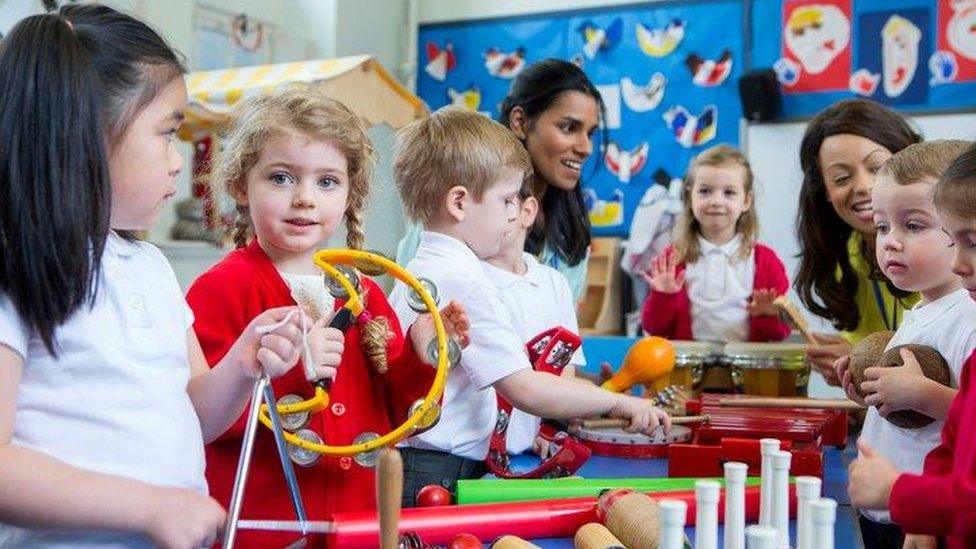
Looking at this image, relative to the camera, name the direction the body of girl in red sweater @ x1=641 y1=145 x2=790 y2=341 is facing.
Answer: toward the camera

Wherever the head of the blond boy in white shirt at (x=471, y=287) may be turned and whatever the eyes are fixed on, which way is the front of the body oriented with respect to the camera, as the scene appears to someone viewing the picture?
to the viewer's right

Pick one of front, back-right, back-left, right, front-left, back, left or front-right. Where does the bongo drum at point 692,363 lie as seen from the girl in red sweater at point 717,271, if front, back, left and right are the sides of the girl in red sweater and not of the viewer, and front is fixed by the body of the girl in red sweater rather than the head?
front

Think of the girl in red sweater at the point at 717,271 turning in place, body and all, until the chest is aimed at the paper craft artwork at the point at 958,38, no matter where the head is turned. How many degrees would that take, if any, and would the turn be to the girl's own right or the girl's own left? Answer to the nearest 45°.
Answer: approximately 135° to the girl's own left

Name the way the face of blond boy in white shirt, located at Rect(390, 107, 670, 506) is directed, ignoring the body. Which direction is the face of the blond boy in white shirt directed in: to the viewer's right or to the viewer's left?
to the viewer's right

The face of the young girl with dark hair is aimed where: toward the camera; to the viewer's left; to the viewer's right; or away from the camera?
to the viewer's right

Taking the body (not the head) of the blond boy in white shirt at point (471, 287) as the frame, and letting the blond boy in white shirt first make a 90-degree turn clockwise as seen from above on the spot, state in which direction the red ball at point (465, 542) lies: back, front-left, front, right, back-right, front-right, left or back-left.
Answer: front

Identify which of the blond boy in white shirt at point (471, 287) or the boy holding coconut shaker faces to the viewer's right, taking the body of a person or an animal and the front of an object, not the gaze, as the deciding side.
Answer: the blond boy in white shirt

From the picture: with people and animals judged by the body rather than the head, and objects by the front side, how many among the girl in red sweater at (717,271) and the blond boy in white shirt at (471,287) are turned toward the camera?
1

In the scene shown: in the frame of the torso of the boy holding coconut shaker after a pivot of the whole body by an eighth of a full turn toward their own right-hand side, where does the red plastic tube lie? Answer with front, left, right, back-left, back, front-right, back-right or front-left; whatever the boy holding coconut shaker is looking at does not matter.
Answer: front-left

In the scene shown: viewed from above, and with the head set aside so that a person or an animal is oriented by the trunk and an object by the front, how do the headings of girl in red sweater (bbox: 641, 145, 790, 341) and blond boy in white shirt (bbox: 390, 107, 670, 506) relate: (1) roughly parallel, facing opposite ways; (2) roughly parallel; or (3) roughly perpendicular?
roughly perpendicular

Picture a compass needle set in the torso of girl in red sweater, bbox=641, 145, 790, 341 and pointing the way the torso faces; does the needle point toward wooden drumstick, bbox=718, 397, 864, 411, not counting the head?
yes

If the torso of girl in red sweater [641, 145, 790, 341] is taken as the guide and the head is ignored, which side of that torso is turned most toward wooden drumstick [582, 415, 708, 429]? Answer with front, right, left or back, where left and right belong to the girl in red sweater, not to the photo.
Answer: front
